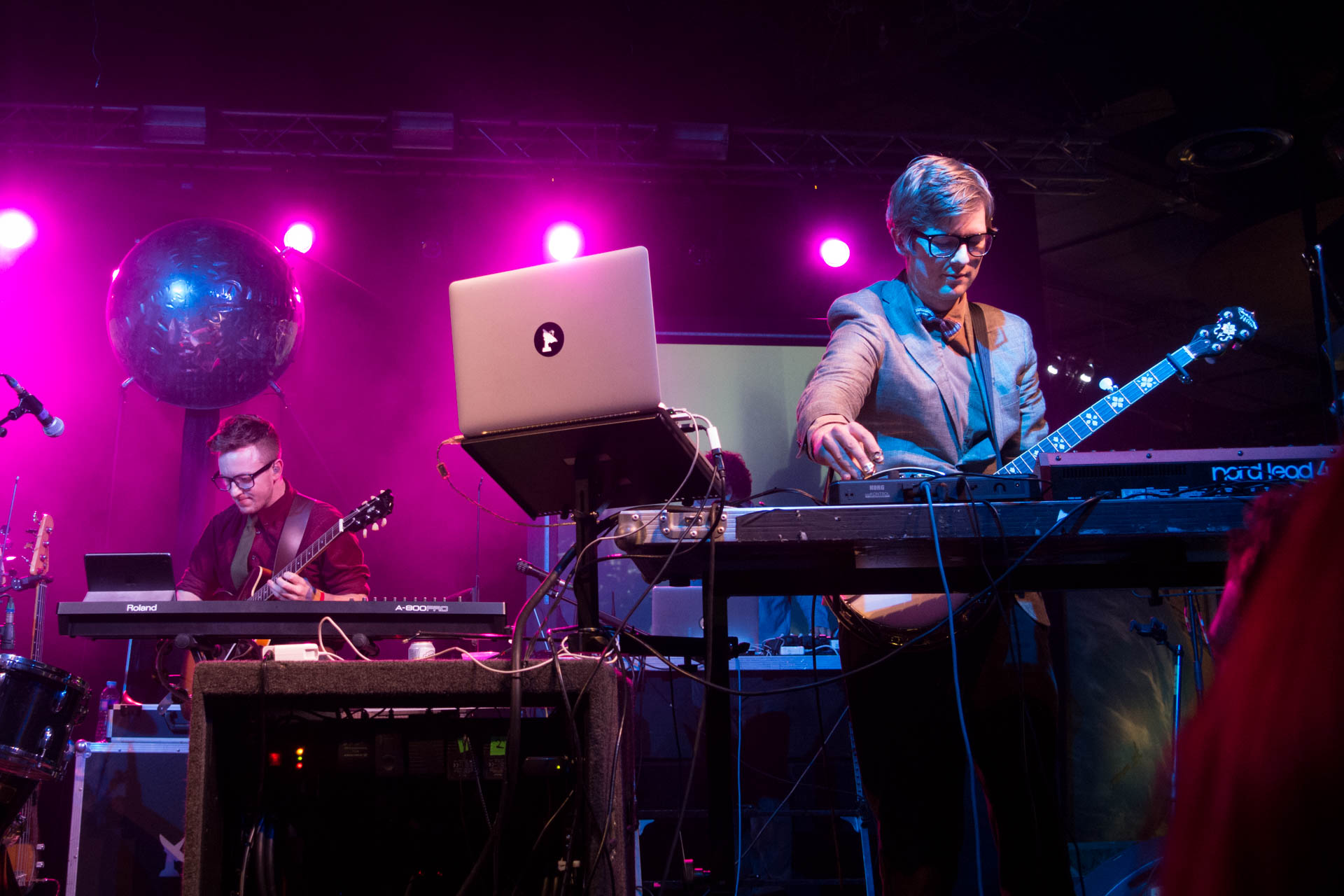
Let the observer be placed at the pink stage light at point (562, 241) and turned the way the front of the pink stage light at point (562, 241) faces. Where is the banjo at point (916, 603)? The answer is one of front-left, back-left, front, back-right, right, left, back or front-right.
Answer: front

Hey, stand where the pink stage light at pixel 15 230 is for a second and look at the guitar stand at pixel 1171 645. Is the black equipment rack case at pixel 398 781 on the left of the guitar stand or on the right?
right

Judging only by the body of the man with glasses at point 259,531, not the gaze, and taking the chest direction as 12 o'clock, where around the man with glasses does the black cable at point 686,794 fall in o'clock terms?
The black cable is roughly at 10 o'clock from the man with glasses.

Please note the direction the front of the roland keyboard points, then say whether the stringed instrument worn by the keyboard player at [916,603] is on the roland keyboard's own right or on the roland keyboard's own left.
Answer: on the roland keyboard's own right

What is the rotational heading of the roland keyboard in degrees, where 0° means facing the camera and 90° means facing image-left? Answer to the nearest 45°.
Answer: approximately 180°

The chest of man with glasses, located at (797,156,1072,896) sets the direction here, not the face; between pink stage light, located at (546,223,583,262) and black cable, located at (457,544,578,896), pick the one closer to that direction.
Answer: the black cable

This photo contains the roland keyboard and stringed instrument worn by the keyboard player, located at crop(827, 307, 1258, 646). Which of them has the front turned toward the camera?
the stringed instrument worn by the keyboard player

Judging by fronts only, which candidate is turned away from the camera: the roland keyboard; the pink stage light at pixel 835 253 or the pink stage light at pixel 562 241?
the roland keyboard

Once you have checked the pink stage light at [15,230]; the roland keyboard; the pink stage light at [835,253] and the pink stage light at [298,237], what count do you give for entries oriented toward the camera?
3

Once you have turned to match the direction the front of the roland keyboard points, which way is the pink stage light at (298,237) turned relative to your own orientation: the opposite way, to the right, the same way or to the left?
the opposite way

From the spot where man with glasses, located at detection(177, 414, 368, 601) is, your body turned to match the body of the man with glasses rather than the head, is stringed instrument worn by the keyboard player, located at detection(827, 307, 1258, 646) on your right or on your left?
on your left

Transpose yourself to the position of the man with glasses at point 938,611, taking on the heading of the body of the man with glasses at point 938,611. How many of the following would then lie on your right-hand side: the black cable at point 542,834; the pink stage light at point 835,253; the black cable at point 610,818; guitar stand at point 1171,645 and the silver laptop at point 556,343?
3

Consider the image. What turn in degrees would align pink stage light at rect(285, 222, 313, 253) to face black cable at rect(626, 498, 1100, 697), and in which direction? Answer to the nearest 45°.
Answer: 0° — it already faces it

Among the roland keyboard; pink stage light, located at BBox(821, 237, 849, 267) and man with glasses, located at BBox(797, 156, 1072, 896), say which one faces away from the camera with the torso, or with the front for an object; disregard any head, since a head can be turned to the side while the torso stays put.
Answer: the roland keyboard

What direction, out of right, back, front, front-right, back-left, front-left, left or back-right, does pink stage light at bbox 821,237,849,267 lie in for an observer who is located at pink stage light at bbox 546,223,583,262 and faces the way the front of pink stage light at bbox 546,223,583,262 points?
left

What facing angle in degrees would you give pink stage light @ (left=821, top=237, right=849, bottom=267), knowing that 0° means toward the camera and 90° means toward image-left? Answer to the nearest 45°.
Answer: approximately 0°

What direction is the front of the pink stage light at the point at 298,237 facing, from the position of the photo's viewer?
facing the viewer

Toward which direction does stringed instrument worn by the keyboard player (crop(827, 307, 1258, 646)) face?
toward the camera

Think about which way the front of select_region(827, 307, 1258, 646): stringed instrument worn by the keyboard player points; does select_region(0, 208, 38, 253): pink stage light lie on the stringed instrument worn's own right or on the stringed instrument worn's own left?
on the stringed instrument worn's own right
